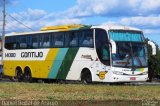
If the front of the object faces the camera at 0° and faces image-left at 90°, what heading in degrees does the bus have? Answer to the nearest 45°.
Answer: approximately 315°
